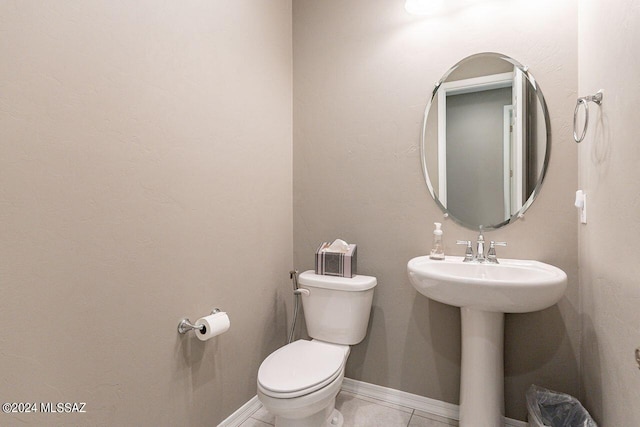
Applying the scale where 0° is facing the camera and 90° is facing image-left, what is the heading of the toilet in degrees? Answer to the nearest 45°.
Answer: approximately 45°

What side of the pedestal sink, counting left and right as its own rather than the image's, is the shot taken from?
front

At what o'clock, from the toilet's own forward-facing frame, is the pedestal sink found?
The pedestal sink is roughly at 8 o'clock from the toilet.

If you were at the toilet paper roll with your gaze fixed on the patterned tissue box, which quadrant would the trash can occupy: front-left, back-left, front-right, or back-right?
front-right

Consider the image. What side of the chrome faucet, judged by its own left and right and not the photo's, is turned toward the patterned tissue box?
right

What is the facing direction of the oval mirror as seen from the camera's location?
facing the viewer

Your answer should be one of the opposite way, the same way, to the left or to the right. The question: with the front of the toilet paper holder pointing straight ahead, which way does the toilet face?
to the right

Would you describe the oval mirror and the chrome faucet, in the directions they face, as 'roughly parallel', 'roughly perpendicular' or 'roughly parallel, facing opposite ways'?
roughly parallel

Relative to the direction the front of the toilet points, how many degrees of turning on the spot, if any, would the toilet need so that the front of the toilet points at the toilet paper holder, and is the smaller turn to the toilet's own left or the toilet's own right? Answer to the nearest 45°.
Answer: approximately 45° to the toilet's own right

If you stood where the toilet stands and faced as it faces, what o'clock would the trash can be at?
The trash can is roughly at 8 o'clock from the toilet.

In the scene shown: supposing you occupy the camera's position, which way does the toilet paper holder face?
facing the viewer and to the right of the viewer

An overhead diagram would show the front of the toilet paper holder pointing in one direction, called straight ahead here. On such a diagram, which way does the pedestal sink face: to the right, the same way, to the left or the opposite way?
to the right
